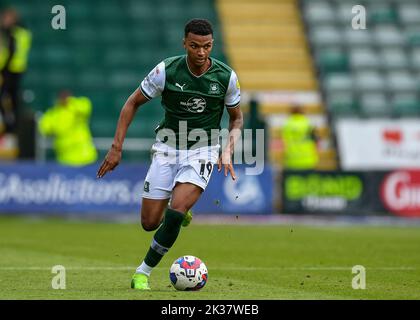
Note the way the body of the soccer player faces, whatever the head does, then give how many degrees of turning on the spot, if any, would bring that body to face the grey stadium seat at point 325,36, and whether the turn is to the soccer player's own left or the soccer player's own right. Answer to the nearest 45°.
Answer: approximately 180°

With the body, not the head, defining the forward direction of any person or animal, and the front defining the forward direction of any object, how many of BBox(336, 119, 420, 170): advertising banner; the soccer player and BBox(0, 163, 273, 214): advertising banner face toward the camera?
3

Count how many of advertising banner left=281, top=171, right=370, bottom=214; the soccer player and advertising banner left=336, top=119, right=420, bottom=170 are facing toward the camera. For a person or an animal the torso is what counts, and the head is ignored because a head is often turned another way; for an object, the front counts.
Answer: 3

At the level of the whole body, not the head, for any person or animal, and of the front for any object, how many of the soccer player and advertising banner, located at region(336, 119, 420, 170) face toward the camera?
2

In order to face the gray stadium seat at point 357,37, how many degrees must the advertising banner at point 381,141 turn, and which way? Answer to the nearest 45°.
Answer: approximately 180°

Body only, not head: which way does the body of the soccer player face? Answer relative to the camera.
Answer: toward the camera

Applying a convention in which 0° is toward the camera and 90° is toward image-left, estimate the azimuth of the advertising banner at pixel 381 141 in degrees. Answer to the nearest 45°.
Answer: approximately 0°

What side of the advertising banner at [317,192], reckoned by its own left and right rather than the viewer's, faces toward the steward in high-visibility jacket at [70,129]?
right

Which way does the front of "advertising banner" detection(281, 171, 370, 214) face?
toward the camera

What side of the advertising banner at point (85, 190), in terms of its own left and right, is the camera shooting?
front
